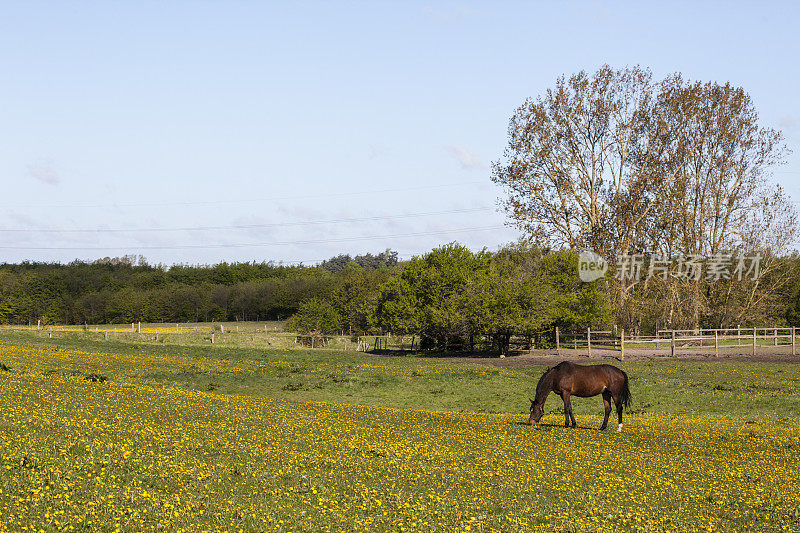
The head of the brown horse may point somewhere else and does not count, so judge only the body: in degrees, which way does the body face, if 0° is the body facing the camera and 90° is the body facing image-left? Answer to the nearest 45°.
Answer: approximately 90°
